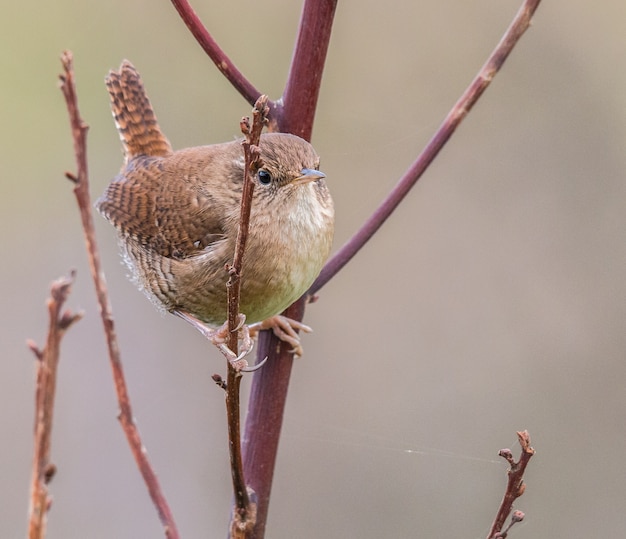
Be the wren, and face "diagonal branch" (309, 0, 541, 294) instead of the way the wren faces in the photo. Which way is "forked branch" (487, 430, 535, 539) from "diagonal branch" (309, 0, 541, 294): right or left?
right

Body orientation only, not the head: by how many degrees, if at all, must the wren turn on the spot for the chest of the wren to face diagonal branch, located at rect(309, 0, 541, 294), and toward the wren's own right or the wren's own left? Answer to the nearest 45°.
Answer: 0° — it already faces it

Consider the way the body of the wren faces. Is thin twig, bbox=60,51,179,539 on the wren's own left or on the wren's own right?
on the wren's own right

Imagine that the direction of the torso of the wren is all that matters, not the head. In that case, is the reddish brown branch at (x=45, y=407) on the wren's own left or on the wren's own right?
on the wren's own right

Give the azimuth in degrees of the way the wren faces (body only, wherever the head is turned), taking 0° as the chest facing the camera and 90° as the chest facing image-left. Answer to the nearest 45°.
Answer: approximately 315°
